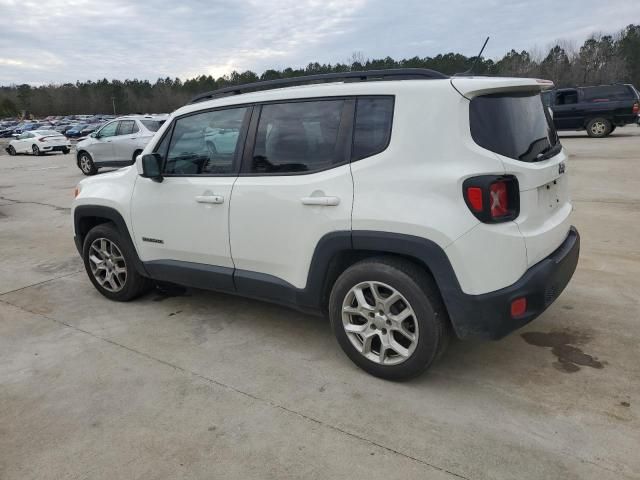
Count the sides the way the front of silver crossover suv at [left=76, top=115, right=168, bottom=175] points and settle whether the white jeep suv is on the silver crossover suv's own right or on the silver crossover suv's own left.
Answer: on the silver crossover suv's own left

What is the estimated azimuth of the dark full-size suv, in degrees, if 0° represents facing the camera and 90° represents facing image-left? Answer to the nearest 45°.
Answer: approximately 90°

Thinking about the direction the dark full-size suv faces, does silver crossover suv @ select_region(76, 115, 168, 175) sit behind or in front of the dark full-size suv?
in front

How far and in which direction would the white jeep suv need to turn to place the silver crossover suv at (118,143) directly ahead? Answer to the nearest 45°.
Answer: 0° — it already faces it

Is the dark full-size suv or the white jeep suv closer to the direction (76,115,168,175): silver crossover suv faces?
the white jeep suv

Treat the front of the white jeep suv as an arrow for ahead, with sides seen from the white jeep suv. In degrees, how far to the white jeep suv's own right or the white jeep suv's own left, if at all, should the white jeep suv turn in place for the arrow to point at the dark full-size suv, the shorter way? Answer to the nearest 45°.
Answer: approximately 90° to the white jeep suv's own right

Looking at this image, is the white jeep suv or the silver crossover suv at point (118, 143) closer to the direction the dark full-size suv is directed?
the silver crossover suv

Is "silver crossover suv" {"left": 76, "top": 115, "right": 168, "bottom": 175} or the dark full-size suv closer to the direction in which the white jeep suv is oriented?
the silver crossover suv

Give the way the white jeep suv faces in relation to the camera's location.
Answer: facing away from the viewer and to the left of the viewer

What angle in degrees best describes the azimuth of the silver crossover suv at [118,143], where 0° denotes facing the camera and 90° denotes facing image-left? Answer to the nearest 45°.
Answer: approximately 45°

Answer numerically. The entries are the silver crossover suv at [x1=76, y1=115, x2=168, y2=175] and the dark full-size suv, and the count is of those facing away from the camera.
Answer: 0

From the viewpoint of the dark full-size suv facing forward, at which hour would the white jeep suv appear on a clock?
The white jeep suv is roughly at 9 o'clock from the dark full-size suv.
